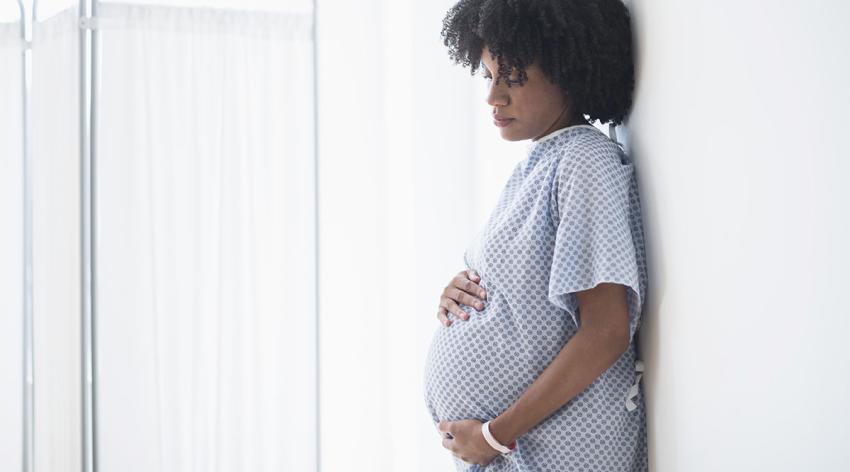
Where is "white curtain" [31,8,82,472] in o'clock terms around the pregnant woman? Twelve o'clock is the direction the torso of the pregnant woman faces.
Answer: The white curtain is roughly at 1 o'clock from the pregnant woman.

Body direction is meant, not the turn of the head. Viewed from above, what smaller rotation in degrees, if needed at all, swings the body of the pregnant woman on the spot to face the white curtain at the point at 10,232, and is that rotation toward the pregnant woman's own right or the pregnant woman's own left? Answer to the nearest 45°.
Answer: approximately 45° to the pregnant woman's own right

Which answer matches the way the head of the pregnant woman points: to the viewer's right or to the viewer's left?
to the viewer's left

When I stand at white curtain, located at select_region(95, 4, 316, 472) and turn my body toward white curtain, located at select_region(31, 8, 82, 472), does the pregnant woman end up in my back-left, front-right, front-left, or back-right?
back-left

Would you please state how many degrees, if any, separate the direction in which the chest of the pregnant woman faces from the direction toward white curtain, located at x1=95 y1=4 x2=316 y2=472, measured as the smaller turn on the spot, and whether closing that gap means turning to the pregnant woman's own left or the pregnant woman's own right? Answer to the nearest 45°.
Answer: approximately 45° to the pregnant woman's own right

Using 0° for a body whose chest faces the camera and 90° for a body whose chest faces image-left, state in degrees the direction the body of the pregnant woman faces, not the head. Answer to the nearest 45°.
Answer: approximately 90°
